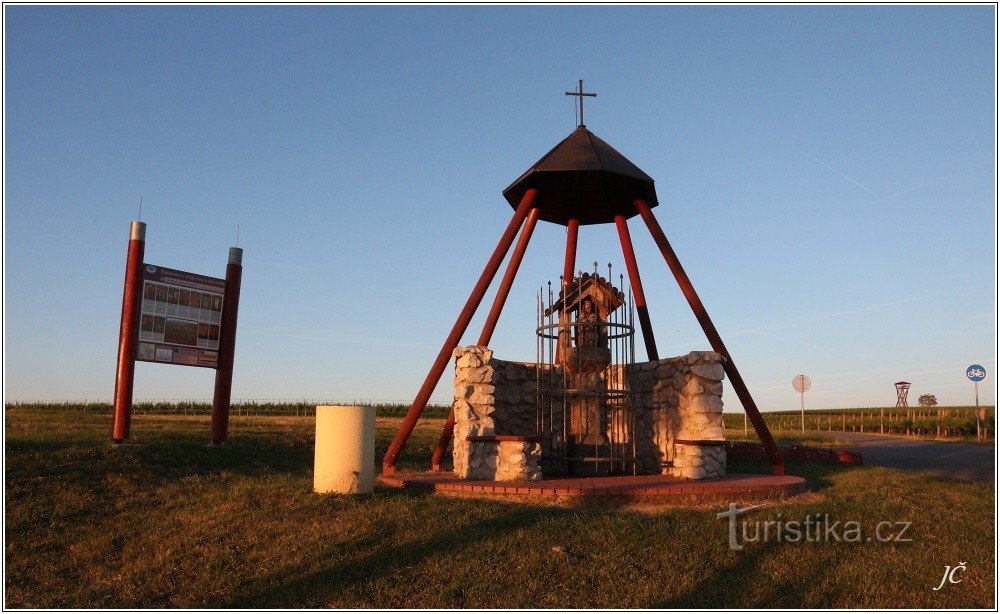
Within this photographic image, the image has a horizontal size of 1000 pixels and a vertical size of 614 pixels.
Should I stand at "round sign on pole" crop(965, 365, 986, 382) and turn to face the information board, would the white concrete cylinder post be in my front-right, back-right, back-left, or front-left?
front-left

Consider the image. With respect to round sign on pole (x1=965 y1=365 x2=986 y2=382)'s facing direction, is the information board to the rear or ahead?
ahead

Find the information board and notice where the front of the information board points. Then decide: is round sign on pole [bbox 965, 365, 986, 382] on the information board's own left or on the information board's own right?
on the information board's own left

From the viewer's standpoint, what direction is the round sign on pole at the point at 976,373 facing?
toward the camera

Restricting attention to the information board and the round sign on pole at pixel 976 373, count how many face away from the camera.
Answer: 0

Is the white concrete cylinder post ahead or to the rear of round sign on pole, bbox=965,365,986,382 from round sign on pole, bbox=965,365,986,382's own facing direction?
ahead

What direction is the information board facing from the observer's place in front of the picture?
facing the viewer and to the right of the viewer
